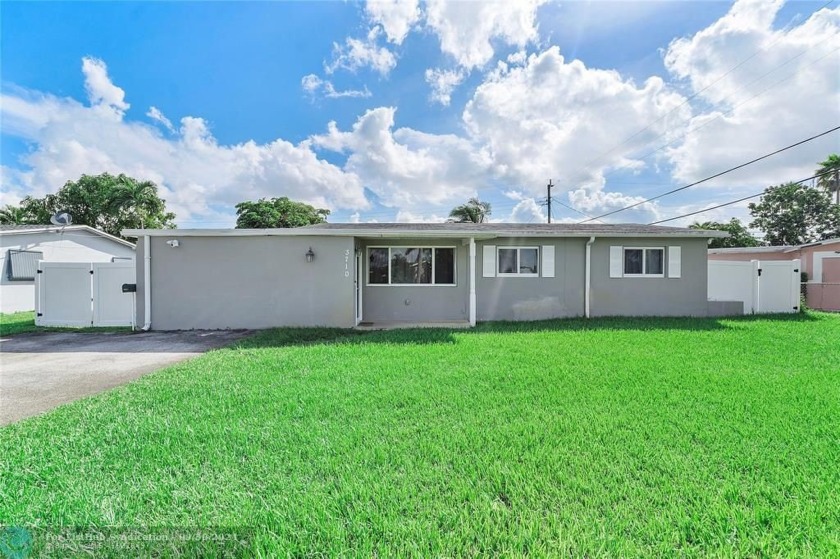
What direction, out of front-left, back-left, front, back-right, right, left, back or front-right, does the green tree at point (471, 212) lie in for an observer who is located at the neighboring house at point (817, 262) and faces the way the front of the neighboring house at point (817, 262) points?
right

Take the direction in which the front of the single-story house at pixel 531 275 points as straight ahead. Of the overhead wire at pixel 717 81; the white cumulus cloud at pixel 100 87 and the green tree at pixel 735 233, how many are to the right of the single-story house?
1

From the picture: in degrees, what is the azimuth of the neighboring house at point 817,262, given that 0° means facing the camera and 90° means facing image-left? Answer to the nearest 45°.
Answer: approximately 0°

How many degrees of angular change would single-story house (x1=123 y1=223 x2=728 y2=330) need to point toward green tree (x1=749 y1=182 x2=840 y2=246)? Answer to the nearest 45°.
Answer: approximately 135° to its left

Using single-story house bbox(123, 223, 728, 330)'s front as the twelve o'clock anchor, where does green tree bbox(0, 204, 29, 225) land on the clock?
The green tree is roughly at 4 o'clock from the single-story house.

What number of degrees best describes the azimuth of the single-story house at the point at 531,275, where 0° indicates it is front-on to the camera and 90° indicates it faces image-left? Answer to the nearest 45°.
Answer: approximately 0°

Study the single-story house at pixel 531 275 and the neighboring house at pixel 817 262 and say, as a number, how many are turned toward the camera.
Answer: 2

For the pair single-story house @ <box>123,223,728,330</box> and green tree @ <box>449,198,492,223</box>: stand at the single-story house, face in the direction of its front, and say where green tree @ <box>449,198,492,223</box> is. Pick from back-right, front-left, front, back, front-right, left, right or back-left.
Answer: back
